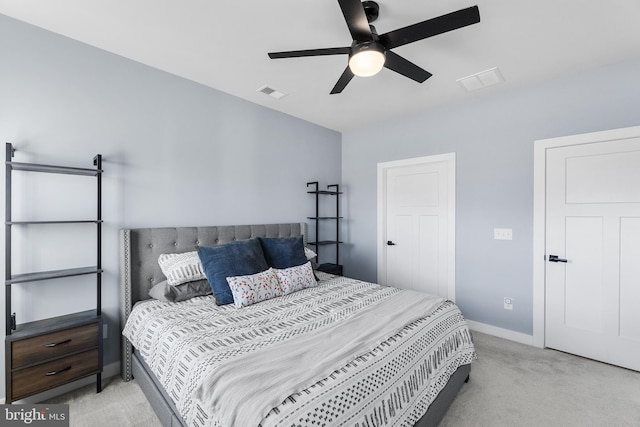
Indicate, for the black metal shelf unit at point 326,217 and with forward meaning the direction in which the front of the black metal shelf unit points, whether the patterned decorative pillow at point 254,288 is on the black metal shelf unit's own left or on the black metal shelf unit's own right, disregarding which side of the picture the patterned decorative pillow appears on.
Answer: on the black metal shelf unit's own right

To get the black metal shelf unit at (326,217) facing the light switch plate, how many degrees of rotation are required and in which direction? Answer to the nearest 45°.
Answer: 0° — it already faces it

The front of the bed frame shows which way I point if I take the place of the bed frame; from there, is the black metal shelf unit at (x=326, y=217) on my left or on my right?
on my left

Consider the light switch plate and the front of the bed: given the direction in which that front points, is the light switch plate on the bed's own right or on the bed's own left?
on the bed's own left

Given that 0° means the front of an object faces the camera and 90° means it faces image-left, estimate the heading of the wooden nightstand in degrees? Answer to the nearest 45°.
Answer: approximately 315°

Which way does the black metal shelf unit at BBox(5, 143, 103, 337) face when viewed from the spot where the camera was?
facing the viewer and to the right of the viewer

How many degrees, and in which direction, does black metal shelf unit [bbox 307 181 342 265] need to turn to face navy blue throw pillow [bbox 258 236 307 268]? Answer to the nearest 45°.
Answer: approximately 45° to its right

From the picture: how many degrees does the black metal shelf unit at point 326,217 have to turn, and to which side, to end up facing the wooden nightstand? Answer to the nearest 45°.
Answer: approximately 90° to its right

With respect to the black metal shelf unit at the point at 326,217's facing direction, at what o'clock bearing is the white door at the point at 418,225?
The white door is roughly at 11 o'clock from the black metal shelf unit.

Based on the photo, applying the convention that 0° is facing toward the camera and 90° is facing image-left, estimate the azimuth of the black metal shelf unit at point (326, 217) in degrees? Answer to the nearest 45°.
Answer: approximately 315°
